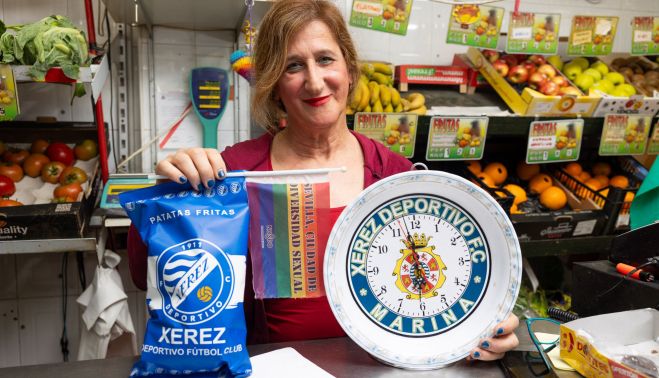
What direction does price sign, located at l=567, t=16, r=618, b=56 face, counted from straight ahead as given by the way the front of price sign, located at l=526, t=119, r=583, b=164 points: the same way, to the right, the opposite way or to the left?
the same way

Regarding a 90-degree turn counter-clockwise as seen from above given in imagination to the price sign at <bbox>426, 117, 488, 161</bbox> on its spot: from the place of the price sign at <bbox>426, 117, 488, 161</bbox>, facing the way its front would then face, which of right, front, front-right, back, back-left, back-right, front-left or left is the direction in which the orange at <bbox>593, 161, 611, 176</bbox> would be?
front-left

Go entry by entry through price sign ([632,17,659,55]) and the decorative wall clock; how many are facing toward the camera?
2

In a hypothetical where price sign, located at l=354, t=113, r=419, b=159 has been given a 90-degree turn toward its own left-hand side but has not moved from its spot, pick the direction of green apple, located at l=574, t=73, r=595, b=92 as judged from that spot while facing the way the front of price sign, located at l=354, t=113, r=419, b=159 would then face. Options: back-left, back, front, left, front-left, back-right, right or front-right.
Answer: front-left

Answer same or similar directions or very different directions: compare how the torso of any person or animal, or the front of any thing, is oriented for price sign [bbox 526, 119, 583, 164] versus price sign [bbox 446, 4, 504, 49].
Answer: same or similar directions

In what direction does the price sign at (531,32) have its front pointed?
toward the camera

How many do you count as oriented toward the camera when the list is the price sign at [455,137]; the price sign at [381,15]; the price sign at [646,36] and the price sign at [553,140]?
4

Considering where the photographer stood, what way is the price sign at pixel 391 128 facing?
facing the viewer

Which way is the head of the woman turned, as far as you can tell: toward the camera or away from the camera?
toward the camera

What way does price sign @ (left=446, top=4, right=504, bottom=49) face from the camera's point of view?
toward the camera

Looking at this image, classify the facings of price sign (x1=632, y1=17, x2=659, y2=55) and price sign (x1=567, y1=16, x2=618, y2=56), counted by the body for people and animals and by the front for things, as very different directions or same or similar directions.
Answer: same or similar directions

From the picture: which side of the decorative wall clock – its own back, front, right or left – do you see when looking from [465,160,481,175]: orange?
back

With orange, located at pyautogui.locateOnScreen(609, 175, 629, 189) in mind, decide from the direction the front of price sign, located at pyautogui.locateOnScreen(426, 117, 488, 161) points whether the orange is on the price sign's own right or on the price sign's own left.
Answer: on the price sign's own left
